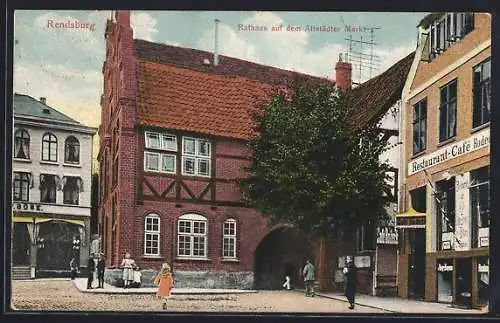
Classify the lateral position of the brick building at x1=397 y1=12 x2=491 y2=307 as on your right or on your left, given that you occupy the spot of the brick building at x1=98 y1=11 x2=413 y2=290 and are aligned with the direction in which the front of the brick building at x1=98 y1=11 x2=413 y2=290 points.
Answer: on your left

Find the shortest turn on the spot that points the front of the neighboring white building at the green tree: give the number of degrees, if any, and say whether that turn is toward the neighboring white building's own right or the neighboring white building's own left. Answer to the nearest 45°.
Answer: approximately 45° to the neighboring white building's own left

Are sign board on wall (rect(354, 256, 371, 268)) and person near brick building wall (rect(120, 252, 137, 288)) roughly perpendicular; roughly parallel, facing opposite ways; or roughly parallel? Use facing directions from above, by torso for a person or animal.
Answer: roughly parallel

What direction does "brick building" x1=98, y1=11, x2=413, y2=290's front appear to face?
toward the camera

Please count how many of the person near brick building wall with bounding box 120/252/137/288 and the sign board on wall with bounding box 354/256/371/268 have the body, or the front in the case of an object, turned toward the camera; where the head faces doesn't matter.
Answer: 2

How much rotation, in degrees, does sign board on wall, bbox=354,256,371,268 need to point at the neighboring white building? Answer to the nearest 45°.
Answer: approximately 90° to its right

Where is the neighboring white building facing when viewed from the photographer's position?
facing the viewer and to the right of the viewer

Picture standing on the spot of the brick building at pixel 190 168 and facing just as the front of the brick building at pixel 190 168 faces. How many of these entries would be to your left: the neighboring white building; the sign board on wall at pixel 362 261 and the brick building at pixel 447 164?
2

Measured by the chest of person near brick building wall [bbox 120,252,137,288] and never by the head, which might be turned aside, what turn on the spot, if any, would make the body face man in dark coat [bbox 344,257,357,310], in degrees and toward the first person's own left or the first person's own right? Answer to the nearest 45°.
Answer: approximately 90° to the first person's own left

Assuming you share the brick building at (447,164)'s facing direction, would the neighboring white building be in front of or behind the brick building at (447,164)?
in front

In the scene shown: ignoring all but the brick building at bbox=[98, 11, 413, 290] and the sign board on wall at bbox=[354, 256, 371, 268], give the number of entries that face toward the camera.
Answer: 2
